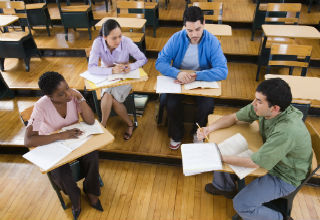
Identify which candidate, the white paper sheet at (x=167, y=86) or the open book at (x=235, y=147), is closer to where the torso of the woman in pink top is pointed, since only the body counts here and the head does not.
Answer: the open book

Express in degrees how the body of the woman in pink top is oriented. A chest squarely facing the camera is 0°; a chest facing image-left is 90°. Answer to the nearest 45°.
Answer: approximately 315°

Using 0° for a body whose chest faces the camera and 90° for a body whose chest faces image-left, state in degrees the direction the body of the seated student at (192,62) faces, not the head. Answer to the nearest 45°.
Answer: approximately 0°

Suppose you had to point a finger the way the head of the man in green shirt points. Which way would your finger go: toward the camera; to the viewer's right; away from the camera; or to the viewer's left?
to the viewer's left

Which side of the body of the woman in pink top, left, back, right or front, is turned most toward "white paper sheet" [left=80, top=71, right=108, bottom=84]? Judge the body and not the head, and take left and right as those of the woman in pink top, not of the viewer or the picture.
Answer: left

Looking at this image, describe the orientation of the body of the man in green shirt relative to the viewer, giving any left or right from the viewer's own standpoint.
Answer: facing to the left of the viewer
